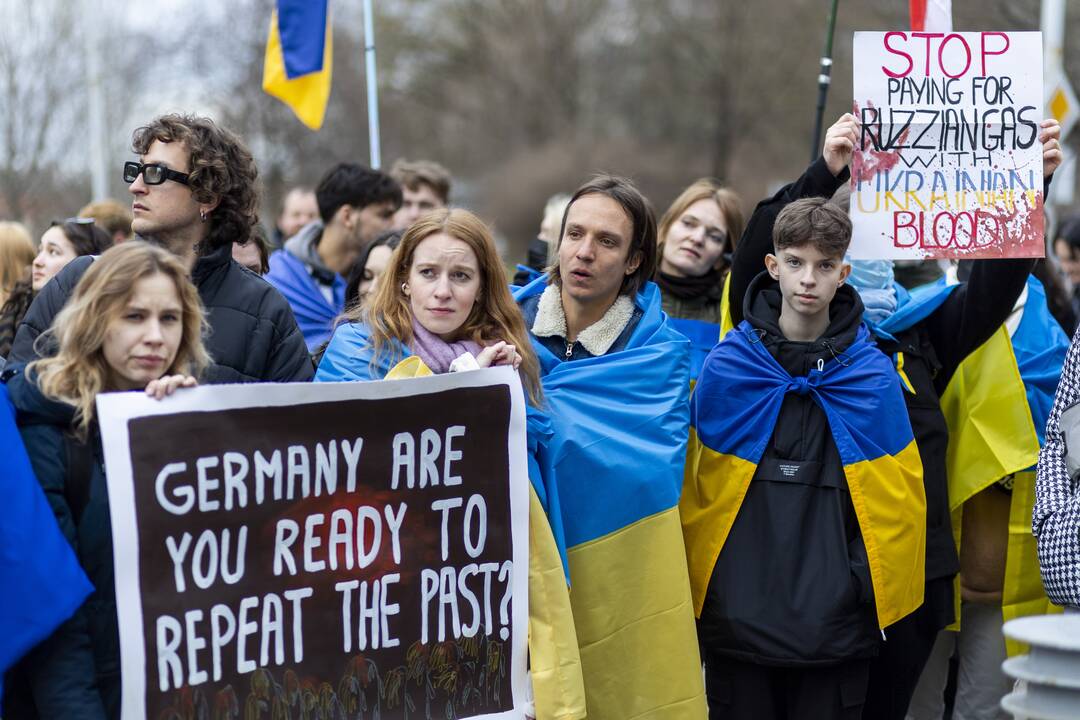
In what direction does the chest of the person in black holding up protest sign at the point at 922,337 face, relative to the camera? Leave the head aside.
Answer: toward the camera

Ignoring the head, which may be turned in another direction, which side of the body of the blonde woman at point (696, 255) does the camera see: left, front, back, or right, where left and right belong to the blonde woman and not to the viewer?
front

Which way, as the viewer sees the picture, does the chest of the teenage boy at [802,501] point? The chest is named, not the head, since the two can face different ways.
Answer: toward the camera

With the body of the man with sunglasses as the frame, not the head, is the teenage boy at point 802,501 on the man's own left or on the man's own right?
on the man's own left

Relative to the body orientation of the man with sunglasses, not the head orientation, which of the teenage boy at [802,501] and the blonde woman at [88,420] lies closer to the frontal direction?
the blonde woman

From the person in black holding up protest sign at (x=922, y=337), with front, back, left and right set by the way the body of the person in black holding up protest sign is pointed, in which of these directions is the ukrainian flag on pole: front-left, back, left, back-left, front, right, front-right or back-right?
back-right

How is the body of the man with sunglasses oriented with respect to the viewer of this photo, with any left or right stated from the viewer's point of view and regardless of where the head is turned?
facing the viewer and to the left of the viewer

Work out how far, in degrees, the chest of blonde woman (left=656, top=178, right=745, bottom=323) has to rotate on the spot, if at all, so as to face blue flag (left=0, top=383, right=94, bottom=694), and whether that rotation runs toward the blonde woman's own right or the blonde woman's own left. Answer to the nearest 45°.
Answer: approximately 45° to the blonde woman's own right

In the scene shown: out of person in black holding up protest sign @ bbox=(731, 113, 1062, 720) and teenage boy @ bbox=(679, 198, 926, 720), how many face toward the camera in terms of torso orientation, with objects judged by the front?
2

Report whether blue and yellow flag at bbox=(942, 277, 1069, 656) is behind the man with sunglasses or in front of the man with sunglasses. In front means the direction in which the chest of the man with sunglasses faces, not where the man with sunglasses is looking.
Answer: behind

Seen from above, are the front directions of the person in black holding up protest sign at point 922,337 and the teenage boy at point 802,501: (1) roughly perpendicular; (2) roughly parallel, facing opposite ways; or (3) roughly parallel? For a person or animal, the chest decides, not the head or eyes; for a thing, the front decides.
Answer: roughly parallel

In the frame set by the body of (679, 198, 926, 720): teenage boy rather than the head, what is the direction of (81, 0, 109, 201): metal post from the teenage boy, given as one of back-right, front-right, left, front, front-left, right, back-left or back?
back-right
